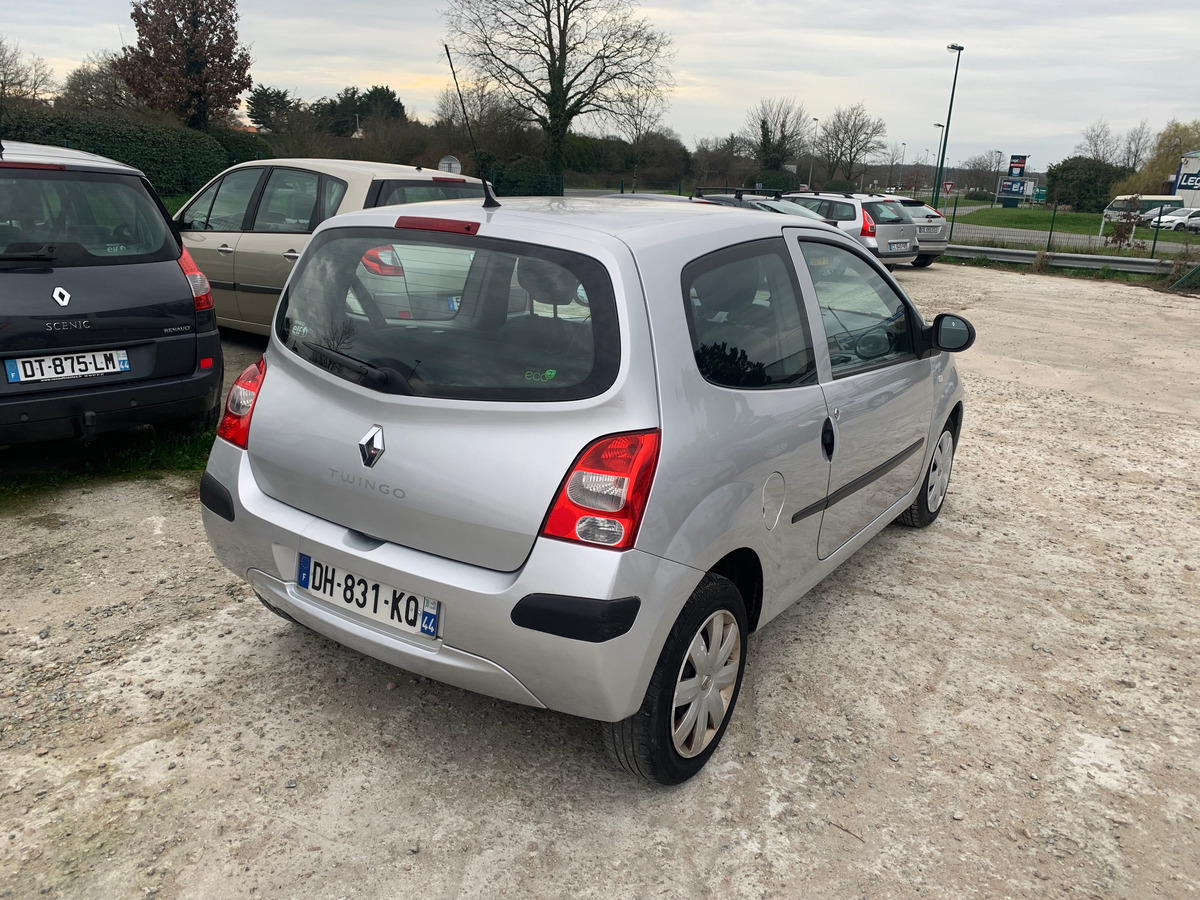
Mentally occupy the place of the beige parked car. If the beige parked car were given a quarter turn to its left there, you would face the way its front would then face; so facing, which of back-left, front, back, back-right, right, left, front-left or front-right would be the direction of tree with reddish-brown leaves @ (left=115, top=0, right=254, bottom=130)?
back-right

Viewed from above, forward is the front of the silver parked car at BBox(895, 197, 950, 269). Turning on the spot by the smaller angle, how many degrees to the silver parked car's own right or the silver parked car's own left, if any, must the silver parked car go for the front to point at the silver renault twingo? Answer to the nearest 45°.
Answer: approximately 135° to the silver parked car's own left

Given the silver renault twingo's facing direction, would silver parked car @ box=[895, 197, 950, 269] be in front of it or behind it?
in front

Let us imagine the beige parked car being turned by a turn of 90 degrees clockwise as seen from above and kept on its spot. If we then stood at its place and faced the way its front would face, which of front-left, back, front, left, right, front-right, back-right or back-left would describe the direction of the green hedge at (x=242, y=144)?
front-left

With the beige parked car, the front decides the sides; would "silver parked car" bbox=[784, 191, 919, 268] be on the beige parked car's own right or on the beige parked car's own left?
on the beige parked car's own right

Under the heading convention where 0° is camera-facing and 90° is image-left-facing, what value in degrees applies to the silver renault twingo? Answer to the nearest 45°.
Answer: approximately 225°

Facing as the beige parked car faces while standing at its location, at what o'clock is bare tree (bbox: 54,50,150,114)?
The bare tree is roughly at 1 o'clock from the beige parked car.

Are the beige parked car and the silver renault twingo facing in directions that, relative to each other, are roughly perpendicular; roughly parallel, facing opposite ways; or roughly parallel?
roughly perpendicular

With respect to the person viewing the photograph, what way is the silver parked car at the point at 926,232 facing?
facing away from the viewer and to the left of the viewer

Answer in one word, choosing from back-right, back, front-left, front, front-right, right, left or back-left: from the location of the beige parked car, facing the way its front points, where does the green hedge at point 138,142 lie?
front-right

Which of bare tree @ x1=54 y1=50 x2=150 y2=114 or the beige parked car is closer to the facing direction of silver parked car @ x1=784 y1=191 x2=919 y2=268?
the bare tree

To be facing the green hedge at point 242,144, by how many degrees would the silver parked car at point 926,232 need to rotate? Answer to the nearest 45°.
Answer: approximately 45° to its left

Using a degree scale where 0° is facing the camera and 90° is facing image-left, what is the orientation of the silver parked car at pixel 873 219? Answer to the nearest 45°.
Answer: approximately 135°

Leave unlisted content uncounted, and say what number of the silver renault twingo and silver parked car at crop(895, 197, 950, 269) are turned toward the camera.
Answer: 0

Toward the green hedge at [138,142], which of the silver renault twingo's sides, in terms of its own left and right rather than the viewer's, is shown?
left

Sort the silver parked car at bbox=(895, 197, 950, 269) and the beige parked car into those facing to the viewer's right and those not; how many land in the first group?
0
